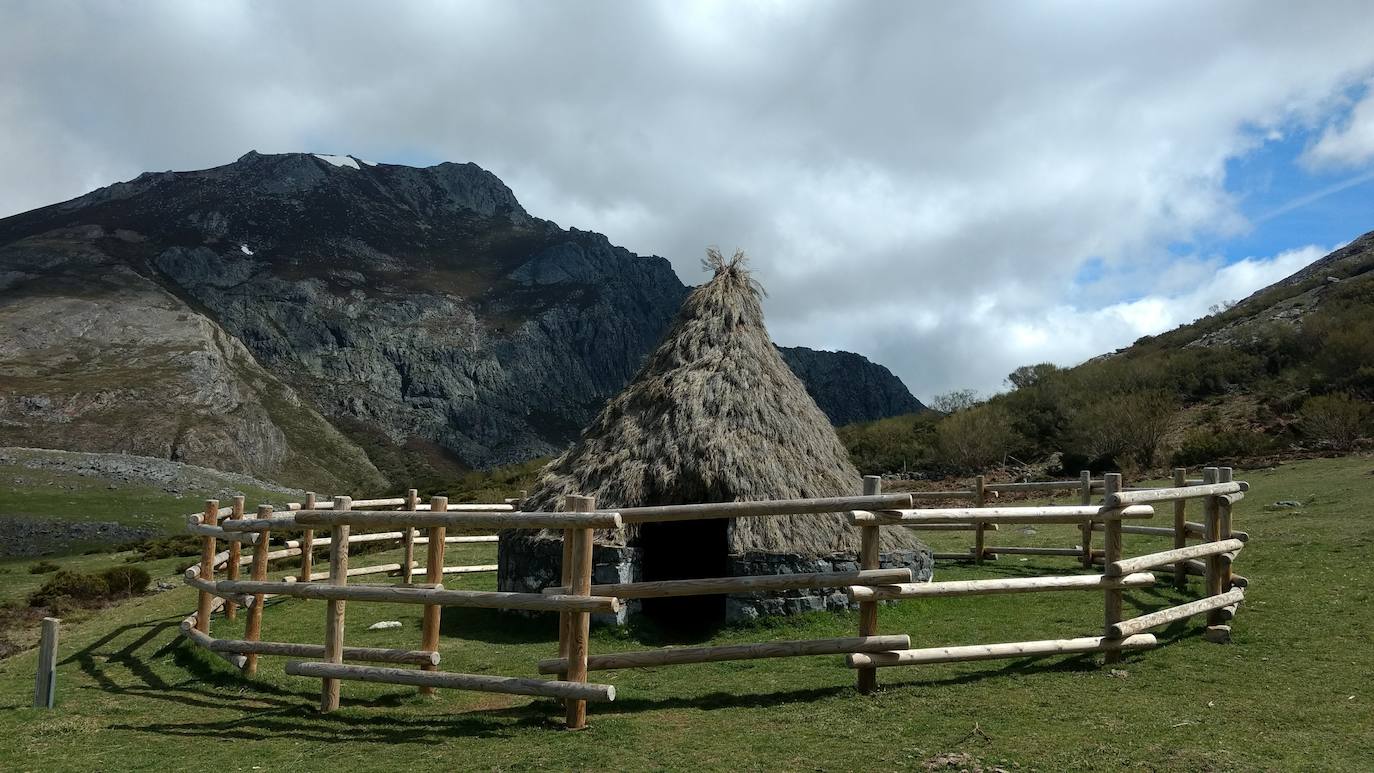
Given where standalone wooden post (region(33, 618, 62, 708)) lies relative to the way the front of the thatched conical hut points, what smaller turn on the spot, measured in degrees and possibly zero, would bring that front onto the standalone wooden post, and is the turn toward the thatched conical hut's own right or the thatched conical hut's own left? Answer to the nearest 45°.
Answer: approximately 45° to the thatched conical hut's own right

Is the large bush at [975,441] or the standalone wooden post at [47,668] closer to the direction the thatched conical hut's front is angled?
the standalone wooden post

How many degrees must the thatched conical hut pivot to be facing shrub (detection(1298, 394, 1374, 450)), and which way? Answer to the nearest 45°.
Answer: approximately 135° to its left

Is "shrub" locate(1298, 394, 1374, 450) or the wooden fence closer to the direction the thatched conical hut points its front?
the wooden fence

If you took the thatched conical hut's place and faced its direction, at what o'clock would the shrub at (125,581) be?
The shrub is roughly at 4 o'clock from the thatched conical hut.

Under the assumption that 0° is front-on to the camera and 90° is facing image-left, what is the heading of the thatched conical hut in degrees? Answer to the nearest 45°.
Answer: approximately 0°

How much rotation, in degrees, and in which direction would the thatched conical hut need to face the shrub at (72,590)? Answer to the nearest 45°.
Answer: approximately 135° to its right

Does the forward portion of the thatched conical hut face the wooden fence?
yes

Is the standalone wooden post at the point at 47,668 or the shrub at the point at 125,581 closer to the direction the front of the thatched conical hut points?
the standalone wooden post

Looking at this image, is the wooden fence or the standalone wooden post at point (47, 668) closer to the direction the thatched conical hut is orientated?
the wooden fence

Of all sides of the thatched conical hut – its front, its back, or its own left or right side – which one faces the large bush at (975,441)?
back
